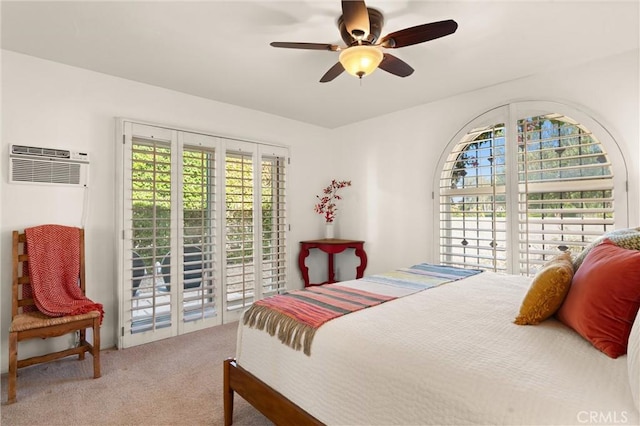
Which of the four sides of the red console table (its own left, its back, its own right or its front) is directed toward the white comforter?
front

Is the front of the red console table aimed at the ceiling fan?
yes

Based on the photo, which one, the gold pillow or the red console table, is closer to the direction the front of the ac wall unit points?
the gold pillow

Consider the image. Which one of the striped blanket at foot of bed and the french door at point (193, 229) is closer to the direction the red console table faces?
the striped blanket at foot of bed

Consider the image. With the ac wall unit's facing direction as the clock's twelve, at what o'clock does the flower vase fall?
The flower vase is roughly at 9 o'clock from the ac wall unit.

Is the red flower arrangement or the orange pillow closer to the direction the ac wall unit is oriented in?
the orange pillow

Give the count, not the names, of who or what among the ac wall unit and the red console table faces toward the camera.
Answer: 2

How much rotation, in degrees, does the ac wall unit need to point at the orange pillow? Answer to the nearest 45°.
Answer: approximately 45° to its left

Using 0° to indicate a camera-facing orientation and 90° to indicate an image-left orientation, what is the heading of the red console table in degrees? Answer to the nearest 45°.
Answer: approximately 0°

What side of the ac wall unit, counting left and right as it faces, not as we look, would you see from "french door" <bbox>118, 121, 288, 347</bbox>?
left

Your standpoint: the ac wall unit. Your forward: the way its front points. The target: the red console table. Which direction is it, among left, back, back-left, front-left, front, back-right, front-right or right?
left

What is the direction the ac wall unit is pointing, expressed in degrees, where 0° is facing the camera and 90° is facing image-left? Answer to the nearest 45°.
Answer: approximately 0°

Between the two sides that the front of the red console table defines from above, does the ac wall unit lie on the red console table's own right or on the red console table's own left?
on the red console table's own right

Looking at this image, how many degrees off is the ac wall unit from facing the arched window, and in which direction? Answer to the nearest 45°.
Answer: approximately 45° to its left
